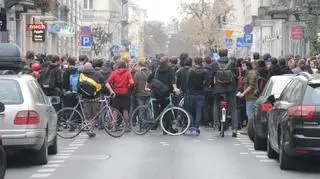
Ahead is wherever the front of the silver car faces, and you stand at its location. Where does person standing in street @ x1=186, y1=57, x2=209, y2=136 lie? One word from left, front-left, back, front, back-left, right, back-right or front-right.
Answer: front-right

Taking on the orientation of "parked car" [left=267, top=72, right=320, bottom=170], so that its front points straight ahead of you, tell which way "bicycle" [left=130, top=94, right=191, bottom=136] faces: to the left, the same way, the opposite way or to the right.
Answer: to the right

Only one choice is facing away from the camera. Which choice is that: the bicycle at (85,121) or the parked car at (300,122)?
the parked car

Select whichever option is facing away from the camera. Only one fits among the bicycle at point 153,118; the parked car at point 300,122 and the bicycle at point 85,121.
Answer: the parked car

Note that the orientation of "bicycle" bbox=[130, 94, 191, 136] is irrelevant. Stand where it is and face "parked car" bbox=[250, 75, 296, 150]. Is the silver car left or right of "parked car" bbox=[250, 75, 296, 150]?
right

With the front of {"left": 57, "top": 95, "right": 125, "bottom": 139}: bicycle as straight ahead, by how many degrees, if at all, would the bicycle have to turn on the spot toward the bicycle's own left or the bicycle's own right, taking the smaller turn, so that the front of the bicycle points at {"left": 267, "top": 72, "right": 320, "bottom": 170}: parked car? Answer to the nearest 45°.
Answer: approximately 45° to the bicycle's own right

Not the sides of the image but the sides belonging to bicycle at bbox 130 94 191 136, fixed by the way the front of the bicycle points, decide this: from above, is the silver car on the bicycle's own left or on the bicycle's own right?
on the bicycle's own right

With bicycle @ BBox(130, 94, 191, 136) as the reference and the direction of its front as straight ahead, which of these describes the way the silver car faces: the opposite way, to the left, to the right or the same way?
to the left

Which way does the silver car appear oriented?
away from the camera

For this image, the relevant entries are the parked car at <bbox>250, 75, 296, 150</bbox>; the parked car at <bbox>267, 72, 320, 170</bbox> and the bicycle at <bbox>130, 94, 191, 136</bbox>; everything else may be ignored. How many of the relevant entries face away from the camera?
2

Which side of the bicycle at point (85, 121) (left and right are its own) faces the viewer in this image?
right

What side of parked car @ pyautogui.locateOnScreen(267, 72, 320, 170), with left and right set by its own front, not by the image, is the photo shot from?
back

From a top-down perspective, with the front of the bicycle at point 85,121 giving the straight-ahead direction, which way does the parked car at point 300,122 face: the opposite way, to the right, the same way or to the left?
to the left

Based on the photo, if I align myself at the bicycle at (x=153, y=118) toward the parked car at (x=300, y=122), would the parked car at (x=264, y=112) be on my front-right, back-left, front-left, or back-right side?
front-left

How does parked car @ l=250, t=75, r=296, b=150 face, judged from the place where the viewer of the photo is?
facing away from the viewer
